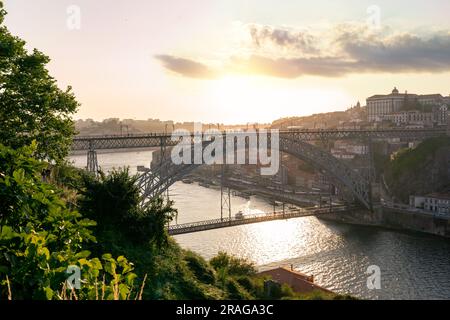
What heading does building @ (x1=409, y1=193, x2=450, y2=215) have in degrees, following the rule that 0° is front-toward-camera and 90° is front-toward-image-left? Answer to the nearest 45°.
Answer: approximately 45°

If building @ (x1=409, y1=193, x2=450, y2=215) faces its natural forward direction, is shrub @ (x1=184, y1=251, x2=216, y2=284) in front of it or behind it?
in front

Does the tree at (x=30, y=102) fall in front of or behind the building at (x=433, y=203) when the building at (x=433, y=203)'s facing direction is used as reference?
in front
